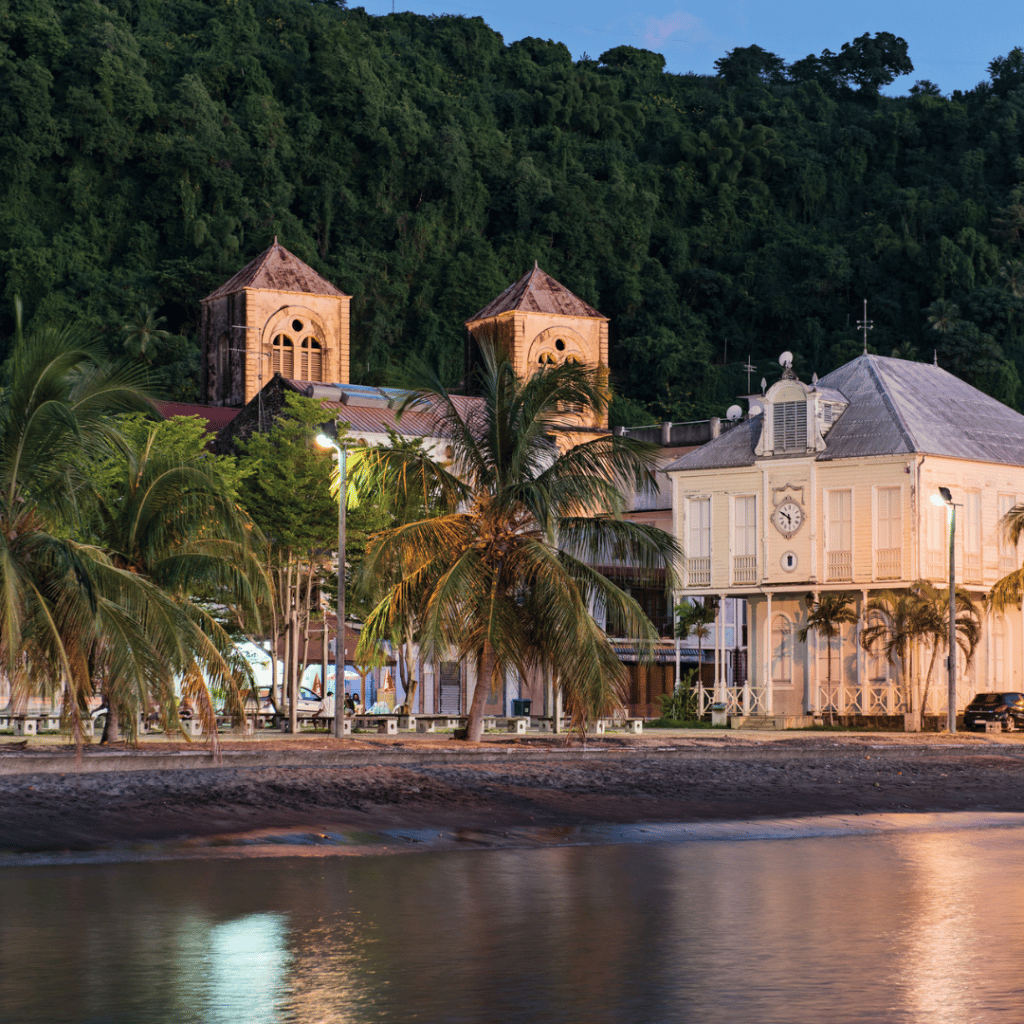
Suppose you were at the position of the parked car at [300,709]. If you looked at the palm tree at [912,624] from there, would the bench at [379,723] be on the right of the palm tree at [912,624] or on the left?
right

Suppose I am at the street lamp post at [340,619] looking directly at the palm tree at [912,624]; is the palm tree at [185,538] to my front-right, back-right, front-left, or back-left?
back-right

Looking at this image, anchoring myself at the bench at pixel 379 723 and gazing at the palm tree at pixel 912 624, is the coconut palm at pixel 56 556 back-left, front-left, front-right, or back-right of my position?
back-right

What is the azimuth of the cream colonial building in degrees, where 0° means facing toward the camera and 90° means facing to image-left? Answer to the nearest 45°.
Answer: approximately 45°
